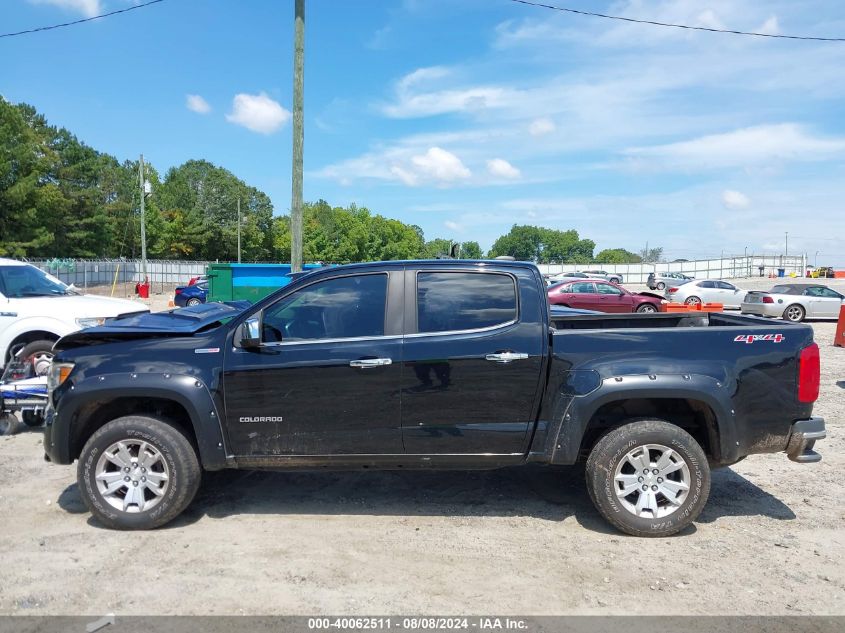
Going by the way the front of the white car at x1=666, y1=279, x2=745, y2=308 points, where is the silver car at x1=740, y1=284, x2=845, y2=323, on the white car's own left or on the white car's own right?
on the white car's own right

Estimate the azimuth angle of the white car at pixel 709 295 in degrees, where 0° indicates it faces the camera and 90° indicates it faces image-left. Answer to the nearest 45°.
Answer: approximately 270°

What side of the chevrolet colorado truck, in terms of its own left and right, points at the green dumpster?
right

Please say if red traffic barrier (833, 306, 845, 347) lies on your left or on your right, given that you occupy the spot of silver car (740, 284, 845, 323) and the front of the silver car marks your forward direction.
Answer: on your right

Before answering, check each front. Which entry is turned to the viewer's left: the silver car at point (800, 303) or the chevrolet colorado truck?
the chevrolet colorado truck

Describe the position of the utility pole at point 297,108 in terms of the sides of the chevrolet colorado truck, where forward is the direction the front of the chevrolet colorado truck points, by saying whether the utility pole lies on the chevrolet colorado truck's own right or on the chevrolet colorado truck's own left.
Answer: on the chevrolet colorado truck's own right

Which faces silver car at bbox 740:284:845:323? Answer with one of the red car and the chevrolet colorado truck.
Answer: the red car

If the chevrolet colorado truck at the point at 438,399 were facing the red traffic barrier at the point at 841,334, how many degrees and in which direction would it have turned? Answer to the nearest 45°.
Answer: approximately 135° to its right

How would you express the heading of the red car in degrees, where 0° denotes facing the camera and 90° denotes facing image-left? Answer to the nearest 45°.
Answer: approximately 270°

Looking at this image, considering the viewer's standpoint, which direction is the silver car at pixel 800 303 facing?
facing away from the viewer and to the right of the viewer

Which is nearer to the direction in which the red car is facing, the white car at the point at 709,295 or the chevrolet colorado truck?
the white car

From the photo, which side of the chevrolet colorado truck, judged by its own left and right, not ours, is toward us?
left

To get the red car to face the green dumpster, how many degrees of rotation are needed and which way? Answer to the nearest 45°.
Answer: approximately 135° to its right

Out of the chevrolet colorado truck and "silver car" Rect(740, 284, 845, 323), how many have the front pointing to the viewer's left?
1
